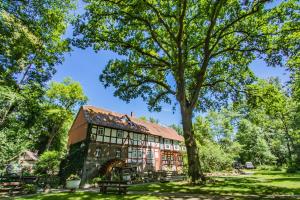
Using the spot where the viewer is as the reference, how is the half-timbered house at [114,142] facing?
facing the viewer and to the right of the viewer

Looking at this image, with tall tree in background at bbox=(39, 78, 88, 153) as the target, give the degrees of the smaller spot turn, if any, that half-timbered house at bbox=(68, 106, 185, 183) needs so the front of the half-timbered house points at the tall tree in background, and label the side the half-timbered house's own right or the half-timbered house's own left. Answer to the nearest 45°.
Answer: approximately 180°

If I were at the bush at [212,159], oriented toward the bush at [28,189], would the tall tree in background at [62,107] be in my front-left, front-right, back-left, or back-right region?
front-right

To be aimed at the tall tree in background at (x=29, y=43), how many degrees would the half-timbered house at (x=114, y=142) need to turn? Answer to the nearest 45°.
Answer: approximately 90° to its right

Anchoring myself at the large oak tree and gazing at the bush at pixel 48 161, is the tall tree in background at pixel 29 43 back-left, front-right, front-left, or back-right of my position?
front-left

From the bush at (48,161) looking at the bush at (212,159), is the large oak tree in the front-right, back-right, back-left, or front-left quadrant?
front-right

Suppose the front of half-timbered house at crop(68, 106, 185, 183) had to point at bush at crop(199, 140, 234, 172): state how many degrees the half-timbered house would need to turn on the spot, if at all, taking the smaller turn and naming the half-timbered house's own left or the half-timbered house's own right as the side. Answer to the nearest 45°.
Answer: approximately 45° to the half-timbered house's own left

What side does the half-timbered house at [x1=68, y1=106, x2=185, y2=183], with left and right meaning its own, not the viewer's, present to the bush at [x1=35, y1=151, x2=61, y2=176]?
right

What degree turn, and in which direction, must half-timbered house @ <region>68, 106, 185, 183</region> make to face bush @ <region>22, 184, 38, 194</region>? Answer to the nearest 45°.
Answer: approximately 90° to its right
